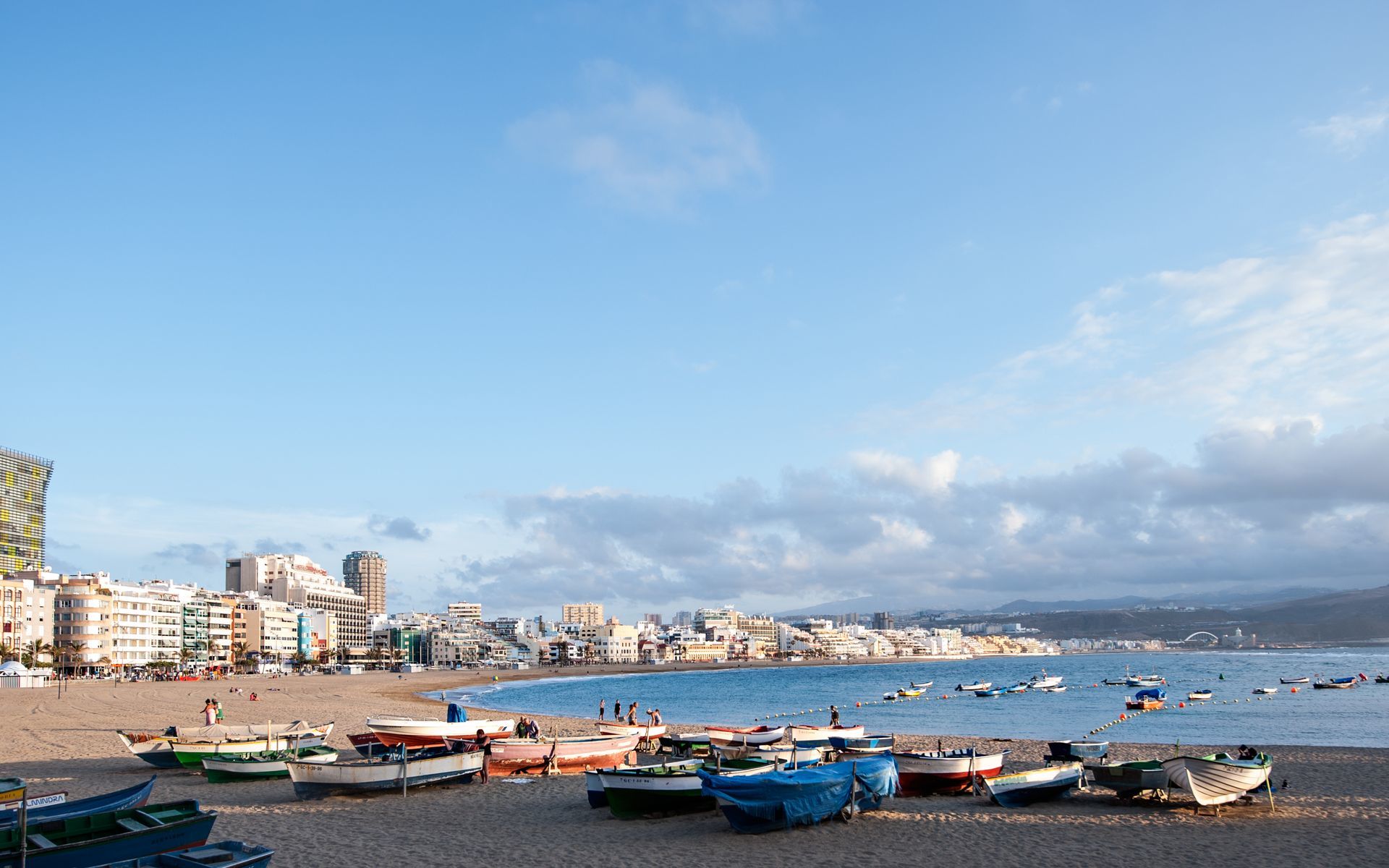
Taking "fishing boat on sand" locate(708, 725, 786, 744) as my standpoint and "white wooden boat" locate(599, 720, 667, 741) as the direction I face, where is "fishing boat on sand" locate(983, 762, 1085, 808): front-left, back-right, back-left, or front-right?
back-left

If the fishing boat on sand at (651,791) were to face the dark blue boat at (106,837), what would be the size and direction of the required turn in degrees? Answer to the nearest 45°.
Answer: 0° — it already faces it

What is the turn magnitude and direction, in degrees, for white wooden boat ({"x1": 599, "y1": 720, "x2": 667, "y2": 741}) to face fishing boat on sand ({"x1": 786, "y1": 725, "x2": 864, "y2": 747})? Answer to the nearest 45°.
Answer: approximately 180°

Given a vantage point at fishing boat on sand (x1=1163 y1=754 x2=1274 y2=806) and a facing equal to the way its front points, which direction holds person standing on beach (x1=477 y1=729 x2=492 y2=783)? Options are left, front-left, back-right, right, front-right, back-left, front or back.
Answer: front-right

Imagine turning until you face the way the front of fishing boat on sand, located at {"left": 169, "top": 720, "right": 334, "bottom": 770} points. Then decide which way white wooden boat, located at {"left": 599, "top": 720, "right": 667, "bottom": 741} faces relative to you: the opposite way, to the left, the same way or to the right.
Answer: the opposite way

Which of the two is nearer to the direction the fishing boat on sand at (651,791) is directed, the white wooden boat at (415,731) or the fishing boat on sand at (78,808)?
the fishing boat on sand
